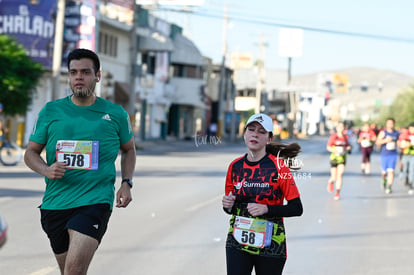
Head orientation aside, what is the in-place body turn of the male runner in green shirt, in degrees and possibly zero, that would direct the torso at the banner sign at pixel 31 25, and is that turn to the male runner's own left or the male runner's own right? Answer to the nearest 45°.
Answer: approximately 180°

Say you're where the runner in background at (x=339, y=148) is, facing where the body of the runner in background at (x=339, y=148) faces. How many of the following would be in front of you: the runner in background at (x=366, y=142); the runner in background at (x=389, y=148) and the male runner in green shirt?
1

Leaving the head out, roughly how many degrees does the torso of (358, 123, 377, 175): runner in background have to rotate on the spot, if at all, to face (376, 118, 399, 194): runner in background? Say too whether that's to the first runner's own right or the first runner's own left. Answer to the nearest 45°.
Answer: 0° — they already face them

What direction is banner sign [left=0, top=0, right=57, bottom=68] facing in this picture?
toward the camera

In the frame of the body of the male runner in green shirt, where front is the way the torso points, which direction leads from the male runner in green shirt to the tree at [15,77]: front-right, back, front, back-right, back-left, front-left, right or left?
back

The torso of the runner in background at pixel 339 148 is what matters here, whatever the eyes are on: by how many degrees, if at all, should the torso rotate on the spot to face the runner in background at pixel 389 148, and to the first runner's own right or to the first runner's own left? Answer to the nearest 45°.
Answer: approximately 135° to the first runner's own left

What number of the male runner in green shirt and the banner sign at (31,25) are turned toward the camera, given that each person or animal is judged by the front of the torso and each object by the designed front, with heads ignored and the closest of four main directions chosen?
2

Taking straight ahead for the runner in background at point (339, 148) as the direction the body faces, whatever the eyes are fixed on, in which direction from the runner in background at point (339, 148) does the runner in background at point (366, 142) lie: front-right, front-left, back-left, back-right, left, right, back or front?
back

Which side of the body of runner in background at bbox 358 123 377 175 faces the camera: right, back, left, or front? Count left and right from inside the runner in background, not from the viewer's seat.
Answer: front

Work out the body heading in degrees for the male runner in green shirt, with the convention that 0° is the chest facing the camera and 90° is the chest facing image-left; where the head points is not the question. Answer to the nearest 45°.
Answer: approximately 0°

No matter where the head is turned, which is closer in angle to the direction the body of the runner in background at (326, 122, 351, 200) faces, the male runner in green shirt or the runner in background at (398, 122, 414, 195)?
the male runner in green shirt

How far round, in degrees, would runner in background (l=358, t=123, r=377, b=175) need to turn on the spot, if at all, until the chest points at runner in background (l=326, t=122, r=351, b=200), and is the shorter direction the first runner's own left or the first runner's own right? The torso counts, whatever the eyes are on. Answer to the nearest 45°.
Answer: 0° — they already face them
